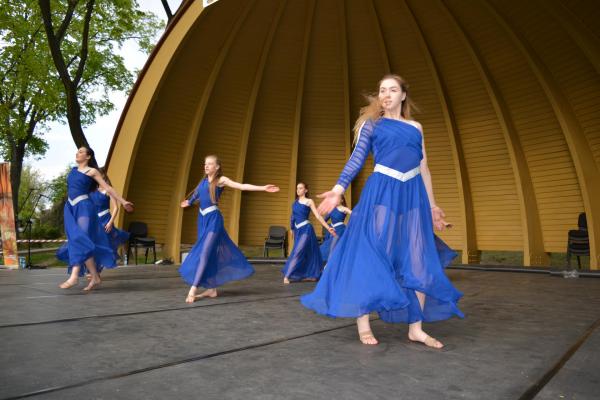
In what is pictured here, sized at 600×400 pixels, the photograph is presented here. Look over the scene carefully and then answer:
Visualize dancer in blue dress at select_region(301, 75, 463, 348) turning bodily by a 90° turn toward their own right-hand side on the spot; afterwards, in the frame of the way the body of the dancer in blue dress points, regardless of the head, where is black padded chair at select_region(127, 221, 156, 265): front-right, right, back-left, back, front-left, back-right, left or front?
front-right

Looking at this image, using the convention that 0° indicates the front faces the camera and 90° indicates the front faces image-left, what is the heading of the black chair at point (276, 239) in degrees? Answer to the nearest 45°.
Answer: approximately 45°

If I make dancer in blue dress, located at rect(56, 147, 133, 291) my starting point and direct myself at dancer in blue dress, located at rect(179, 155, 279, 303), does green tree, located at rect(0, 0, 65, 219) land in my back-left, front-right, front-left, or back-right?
back-left

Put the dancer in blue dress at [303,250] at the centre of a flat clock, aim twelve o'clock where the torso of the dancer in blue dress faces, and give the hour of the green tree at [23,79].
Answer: The green tree is roughly at 3 o'clock from the dancer in blue dress.

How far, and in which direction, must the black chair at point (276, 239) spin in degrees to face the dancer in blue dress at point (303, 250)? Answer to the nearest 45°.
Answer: approximately 45° to its left
